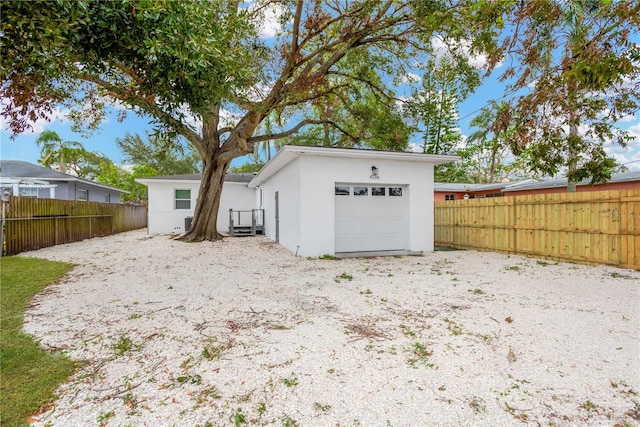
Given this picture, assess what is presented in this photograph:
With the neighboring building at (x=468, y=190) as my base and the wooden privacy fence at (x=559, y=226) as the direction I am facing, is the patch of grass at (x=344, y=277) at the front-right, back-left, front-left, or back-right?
front-right

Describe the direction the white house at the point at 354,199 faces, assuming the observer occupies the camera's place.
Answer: facing the viewer

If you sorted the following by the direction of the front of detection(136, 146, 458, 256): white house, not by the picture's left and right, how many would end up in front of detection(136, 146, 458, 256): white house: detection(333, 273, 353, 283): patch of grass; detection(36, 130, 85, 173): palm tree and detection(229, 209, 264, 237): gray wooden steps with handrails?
1

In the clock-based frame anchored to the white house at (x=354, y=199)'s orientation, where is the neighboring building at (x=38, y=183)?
The neighboring building is roughly at 4 o'clock from the white house.

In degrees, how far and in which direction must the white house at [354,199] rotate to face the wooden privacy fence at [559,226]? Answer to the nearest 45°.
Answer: approximately 90° to its left

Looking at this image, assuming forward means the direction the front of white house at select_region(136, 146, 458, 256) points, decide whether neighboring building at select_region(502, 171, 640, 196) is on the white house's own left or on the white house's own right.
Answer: on the white house's own left

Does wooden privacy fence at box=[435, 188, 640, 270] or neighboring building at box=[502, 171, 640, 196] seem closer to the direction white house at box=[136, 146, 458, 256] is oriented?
the wooden privacy fence

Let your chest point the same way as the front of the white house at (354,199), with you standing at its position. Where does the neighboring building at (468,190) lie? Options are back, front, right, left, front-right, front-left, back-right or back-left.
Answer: back-left

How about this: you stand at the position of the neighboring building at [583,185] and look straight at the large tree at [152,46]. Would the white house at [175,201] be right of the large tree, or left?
right

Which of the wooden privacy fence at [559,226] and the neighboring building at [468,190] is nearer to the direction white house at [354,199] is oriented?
the wooden privacy fence

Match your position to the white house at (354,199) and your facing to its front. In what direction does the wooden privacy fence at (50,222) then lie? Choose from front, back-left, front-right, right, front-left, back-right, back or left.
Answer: right

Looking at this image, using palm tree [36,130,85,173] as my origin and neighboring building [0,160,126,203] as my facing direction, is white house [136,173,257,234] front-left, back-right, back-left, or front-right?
front-left

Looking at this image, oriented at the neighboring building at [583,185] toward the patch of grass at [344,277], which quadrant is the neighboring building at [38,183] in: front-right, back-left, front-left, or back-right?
front-right

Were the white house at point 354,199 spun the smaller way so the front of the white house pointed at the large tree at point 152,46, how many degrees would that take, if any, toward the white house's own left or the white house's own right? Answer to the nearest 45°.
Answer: approximately 45° to the white house's own right

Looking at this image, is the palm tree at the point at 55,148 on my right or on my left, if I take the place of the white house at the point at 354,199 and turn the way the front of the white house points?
on my right

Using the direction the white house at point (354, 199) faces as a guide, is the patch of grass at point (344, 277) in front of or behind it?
in front
